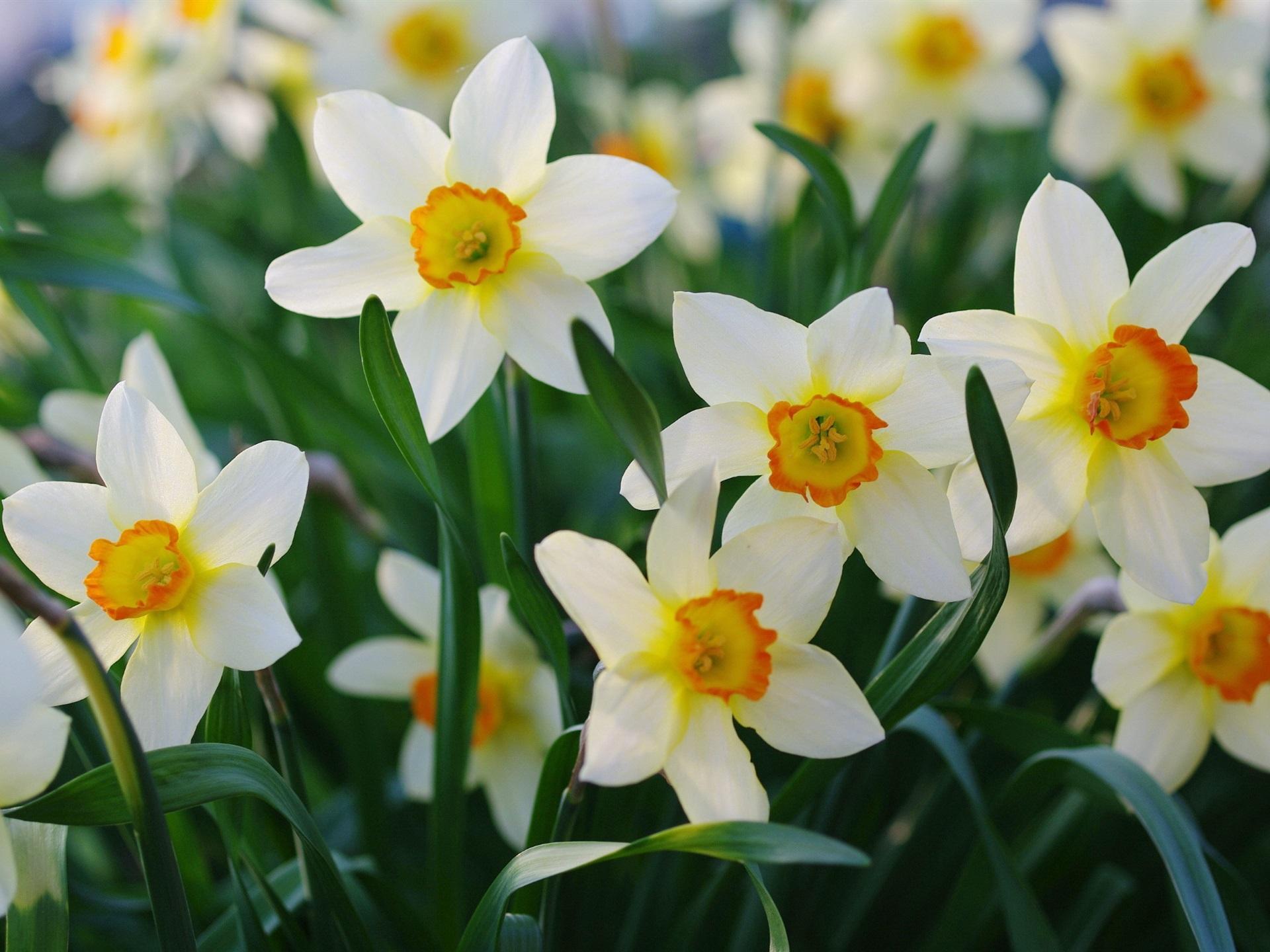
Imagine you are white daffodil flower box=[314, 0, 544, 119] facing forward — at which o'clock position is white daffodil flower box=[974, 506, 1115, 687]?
white daffodil flower box=[974, 506, 1115, 687] is roughly at 11 o'clock from white daffodil flower box=[314, 0, 544, 119].

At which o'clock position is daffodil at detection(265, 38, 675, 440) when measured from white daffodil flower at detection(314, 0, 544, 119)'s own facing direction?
The daffodil is roughly at 12 o'clock from the white daffodil flower.

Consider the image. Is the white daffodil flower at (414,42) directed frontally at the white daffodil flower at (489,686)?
yes

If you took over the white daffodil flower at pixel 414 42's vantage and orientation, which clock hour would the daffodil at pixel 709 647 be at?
The daffodil is roughly at 12 o'clock from the white daffodil flower.

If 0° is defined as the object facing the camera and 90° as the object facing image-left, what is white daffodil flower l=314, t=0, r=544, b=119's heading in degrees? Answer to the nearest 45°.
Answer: approximately 0°

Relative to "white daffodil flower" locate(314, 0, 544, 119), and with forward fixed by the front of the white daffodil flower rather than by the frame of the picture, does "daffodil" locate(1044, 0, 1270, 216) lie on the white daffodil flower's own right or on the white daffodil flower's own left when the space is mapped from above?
on the white daffodil flower's own left

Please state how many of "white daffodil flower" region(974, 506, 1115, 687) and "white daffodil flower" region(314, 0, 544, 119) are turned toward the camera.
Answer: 2

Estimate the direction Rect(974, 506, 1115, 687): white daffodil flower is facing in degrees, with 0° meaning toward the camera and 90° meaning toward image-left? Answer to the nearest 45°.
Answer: approximately 0°
